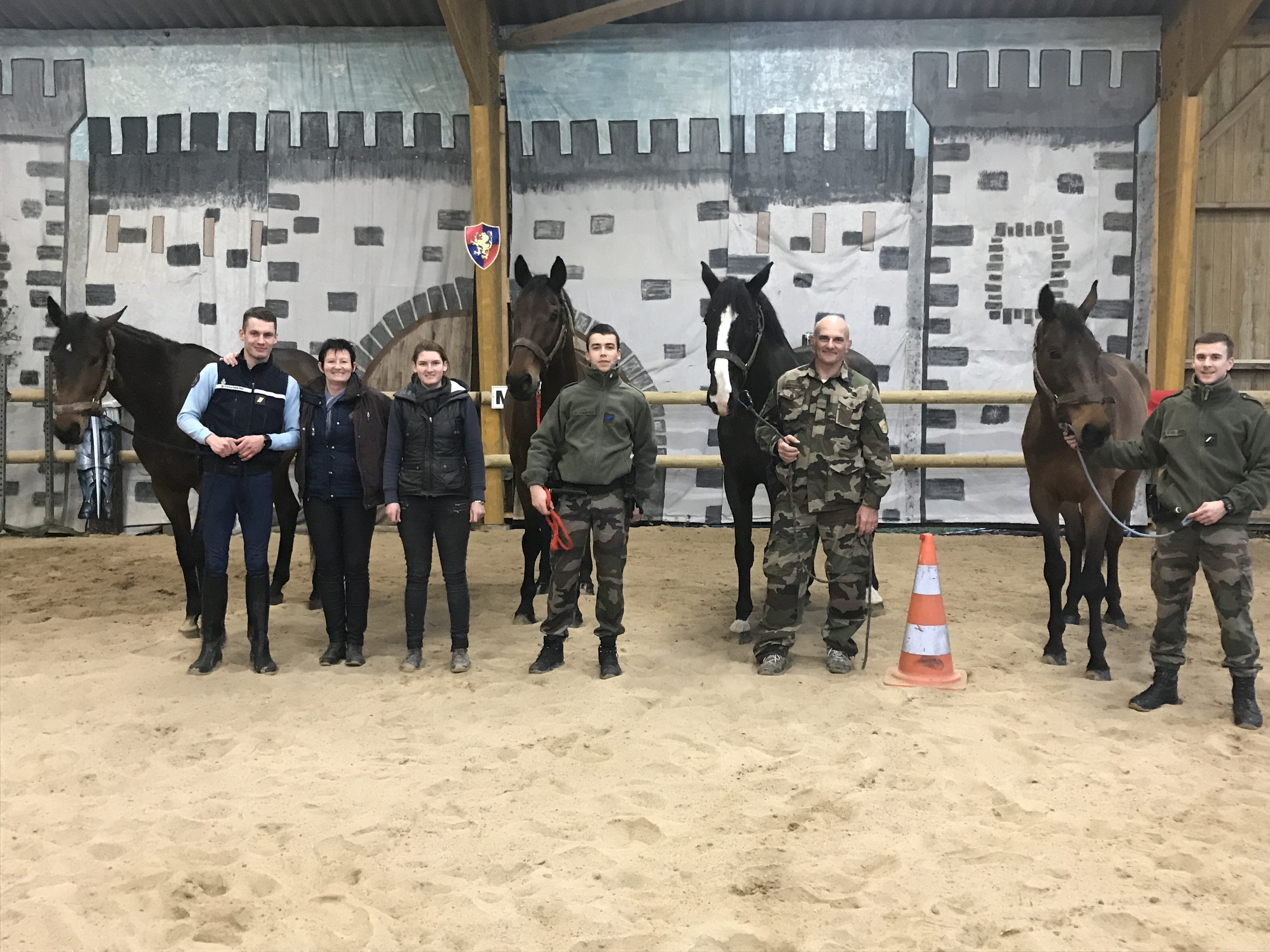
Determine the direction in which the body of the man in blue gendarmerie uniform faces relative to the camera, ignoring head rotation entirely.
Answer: toward the camera

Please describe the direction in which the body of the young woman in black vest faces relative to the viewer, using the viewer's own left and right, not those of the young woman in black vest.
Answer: facing the viewer

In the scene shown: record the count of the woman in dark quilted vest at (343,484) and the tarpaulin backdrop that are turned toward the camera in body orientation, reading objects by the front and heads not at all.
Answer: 2

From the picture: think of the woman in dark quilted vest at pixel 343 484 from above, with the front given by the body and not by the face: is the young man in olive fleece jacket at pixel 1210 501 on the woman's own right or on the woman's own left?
on the woman's own left

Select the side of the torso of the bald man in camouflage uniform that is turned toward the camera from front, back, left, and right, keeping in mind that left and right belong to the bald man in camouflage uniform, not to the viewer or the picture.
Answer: front

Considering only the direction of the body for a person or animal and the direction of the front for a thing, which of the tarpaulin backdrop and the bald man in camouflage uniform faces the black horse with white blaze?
the tarpaulin backdrop

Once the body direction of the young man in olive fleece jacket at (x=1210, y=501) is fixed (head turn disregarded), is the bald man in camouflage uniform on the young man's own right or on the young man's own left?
on the young man's own right

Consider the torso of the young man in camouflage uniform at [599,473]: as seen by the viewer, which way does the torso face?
toward the camera

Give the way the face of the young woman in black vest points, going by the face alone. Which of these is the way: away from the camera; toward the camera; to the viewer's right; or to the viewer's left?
toward the camera

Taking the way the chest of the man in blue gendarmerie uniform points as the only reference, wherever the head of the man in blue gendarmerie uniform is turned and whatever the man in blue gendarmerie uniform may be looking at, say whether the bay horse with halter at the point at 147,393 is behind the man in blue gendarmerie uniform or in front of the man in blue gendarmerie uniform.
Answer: behind

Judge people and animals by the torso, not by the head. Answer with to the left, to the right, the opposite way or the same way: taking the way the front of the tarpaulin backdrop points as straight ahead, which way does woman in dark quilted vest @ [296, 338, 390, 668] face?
the same way

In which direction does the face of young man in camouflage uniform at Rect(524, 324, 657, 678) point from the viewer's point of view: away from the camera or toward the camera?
toward the camera

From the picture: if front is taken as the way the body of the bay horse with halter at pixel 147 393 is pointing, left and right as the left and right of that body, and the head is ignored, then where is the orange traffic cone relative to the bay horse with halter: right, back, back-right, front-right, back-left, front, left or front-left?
left
